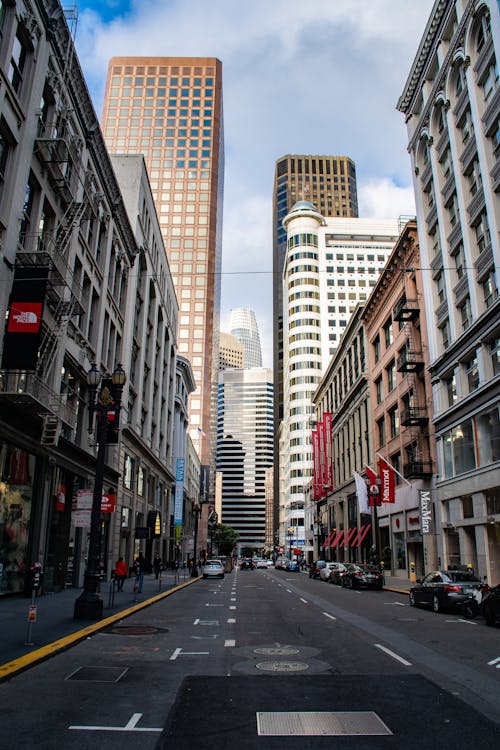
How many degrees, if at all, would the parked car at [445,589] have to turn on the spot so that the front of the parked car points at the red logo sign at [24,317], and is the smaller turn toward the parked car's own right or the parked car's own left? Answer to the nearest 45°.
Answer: approximately 90° to the parked car's own left

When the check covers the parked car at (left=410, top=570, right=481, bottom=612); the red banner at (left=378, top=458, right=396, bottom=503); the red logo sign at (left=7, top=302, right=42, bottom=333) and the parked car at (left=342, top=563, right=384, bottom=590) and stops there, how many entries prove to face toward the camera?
2

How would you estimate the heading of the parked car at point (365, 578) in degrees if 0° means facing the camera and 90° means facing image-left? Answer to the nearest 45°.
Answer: approximately 135°

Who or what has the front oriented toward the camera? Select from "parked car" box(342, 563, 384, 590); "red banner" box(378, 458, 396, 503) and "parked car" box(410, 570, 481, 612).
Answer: the red banner

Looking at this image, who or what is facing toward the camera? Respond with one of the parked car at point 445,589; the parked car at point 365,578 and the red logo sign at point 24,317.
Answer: the red logo sign

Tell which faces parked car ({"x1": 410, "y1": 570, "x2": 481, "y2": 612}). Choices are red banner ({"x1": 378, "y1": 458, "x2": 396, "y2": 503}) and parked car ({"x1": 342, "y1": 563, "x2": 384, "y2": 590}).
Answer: the red banner

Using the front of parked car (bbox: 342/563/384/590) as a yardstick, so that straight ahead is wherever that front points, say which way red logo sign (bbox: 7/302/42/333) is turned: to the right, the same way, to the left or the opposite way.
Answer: the opposite way

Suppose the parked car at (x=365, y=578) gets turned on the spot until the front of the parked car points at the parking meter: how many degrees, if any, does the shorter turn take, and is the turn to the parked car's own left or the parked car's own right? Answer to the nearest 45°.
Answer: approximately 135° to the parked car's own left

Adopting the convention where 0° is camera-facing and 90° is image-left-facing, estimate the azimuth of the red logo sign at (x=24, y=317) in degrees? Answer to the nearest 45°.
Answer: approximately 0°

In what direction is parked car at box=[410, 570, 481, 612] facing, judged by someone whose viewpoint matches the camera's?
facing away from the viewer and to the left of the viewer

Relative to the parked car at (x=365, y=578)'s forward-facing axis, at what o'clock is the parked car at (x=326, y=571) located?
the parked car at (x=326, y=571) is roughly at 1 o'clock from the parked car at (x=365, y=578).

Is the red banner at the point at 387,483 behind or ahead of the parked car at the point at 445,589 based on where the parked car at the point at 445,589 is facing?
ahead

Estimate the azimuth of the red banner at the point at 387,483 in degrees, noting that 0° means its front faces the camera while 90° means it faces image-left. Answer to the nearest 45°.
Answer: approximately 0°

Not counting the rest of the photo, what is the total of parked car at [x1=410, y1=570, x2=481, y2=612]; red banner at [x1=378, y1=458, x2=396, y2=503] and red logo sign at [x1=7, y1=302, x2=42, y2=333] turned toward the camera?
2

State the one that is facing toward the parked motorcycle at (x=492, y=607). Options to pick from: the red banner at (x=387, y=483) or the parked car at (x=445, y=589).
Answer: the red banner

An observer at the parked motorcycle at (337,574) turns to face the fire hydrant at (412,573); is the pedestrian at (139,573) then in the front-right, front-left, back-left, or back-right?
back-right
